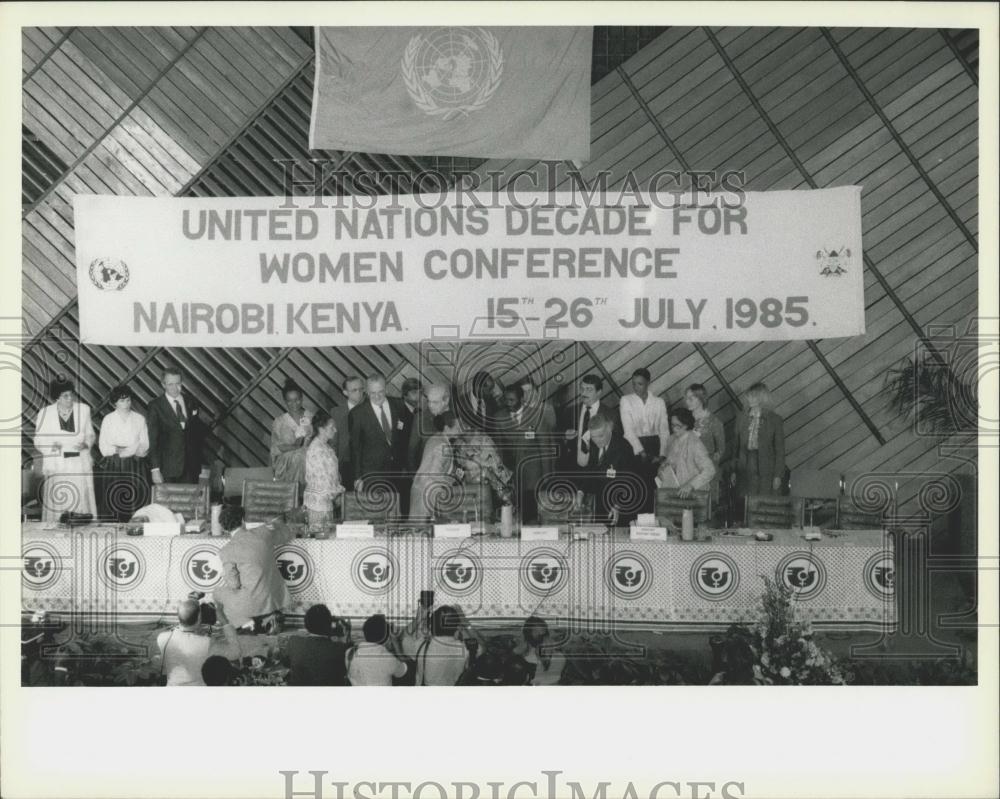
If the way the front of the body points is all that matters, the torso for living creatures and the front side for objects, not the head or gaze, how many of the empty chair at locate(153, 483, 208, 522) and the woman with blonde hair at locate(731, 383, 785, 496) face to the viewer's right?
0

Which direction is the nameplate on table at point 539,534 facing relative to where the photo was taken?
toward the camera

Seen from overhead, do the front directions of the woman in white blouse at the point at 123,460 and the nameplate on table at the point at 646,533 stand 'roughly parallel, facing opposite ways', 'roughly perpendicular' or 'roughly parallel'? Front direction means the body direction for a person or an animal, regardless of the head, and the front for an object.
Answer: roughly parallel

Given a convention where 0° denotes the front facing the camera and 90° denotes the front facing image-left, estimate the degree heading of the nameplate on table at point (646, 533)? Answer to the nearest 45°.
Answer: approximately 0°

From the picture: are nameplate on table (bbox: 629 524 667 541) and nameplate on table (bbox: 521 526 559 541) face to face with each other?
no

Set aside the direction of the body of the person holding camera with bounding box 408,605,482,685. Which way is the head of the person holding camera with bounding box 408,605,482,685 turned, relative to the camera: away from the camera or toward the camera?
away from the camera

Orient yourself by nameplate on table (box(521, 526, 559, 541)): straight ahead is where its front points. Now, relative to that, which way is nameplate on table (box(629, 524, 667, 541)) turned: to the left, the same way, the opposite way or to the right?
the same way

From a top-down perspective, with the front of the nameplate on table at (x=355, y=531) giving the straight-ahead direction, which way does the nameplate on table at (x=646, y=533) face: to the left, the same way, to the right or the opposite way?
the same way

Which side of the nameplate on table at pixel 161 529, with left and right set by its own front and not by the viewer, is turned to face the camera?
front

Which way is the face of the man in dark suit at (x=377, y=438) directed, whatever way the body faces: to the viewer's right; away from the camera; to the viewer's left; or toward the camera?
toward the camera

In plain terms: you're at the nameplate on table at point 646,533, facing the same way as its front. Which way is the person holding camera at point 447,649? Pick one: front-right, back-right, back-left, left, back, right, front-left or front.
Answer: right

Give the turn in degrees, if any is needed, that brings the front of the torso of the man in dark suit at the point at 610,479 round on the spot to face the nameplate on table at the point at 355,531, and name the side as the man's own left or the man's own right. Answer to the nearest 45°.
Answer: approximately 45° to the man's own right

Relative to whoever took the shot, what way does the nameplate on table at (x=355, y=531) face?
facing the viewer
